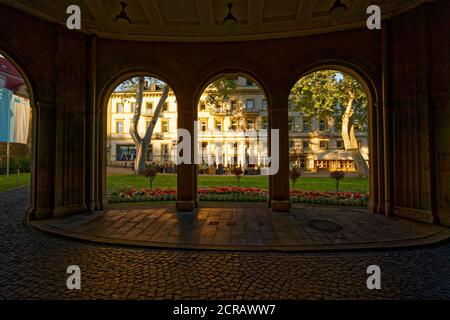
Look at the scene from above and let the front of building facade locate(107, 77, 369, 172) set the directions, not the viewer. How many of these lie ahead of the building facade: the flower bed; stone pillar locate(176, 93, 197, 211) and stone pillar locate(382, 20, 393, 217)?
3

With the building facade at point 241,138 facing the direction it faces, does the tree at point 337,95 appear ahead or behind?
ahead

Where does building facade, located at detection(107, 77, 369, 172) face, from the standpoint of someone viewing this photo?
facing the viewer

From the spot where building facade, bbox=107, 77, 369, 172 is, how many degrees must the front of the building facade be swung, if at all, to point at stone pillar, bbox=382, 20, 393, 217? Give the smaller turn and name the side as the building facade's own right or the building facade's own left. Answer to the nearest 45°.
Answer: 0° — it already faces it

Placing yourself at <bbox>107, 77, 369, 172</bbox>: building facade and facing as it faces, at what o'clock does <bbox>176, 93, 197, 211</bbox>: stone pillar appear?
The stone pillar is roughly at 12 o'clock from the building facade.

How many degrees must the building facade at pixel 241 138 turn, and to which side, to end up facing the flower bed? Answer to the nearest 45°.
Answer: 0° — it already faces it
